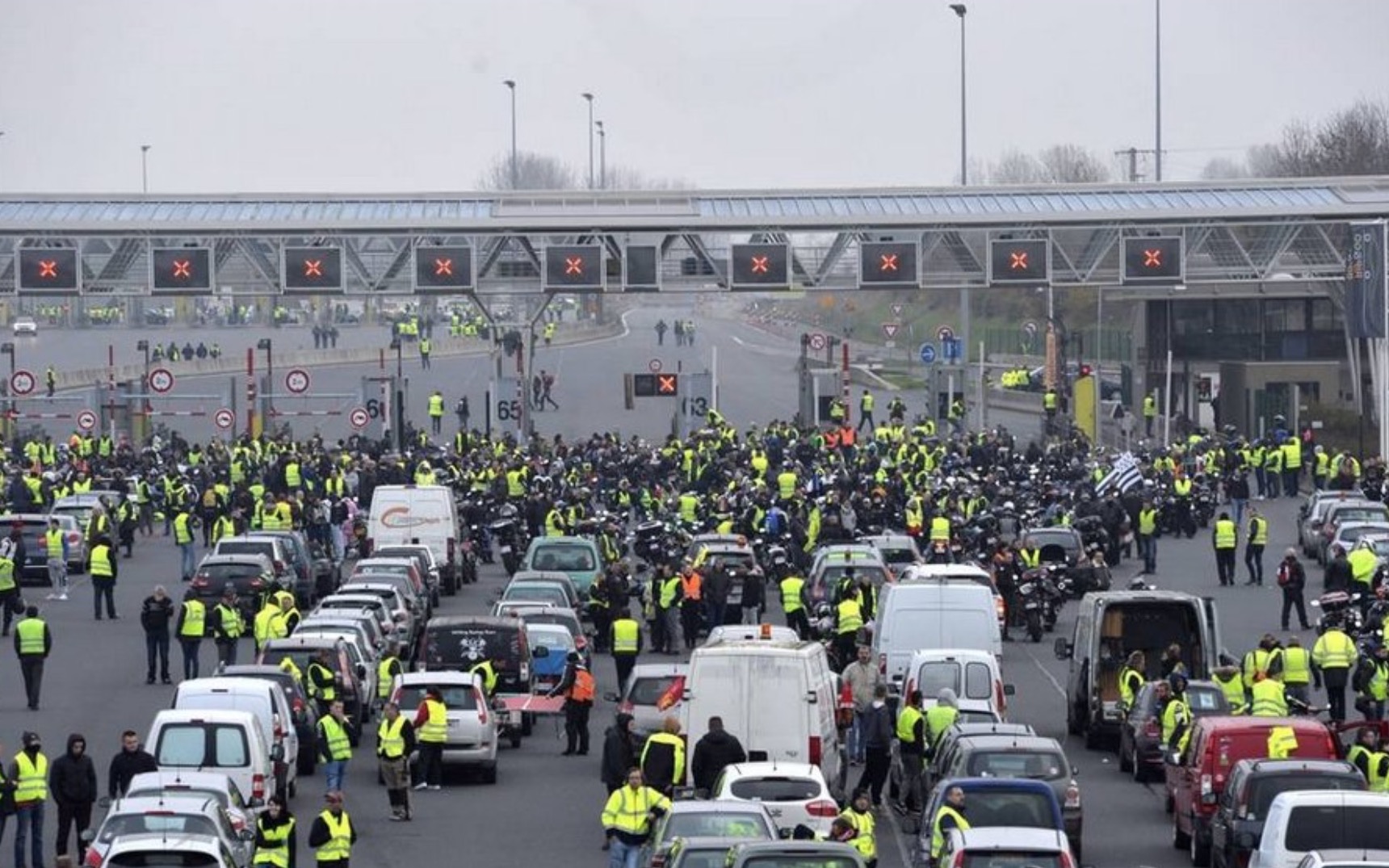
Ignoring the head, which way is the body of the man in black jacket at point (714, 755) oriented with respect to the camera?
away from the camera

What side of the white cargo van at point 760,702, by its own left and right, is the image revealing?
back

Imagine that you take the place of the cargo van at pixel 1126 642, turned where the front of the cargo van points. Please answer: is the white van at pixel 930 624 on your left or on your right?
on your left

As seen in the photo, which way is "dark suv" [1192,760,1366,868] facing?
away from the camera

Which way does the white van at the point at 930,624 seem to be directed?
away from the camera

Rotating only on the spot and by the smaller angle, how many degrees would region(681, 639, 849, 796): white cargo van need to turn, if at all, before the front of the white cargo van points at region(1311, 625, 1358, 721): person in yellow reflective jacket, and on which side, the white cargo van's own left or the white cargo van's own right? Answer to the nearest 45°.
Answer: approximately 45° to the white cargo van's own right
